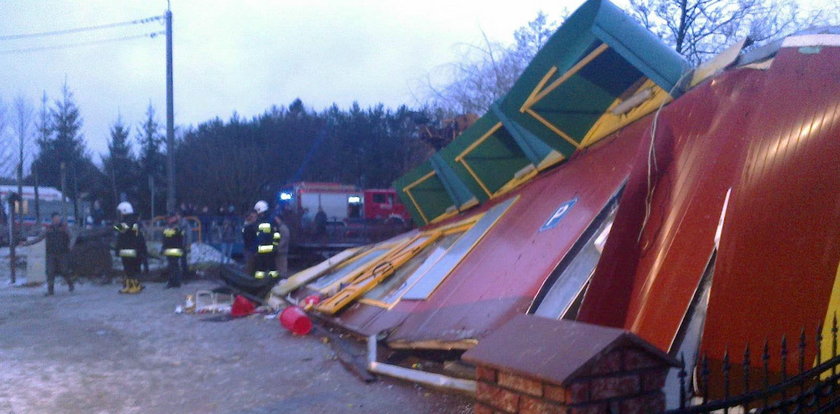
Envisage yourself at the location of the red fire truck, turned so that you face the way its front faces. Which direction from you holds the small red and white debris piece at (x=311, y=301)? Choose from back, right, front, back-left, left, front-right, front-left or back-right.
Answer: right

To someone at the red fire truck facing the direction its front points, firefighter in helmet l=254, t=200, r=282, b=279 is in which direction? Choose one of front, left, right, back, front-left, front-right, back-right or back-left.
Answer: right

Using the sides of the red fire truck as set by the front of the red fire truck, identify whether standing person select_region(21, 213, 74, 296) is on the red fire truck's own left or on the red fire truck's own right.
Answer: on the red fire truck's own right

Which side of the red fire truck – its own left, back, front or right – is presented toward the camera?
right

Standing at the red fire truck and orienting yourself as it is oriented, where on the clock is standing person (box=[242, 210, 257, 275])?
The standing person is roughly at 3 o'clock from the red fire truck.

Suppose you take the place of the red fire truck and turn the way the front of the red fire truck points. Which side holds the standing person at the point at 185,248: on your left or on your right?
on your right

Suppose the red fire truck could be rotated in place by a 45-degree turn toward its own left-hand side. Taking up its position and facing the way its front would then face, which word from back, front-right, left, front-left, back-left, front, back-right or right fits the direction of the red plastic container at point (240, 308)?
back-right

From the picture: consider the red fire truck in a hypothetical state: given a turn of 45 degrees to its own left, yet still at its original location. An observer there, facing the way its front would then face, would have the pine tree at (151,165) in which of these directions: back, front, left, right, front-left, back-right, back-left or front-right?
left

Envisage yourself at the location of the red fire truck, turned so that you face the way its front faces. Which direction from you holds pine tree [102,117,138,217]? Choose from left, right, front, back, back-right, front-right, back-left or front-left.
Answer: back-left

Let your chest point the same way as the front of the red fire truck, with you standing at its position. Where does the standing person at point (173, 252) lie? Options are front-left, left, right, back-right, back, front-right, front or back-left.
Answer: right

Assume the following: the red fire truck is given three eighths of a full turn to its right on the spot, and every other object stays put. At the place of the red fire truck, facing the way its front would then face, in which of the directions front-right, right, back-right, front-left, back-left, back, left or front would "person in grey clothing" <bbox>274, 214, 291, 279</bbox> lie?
front-left

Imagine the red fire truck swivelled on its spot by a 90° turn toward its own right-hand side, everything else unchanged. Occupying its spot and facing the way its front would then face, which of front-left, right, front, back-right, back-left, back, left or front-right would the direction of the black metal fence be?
front
